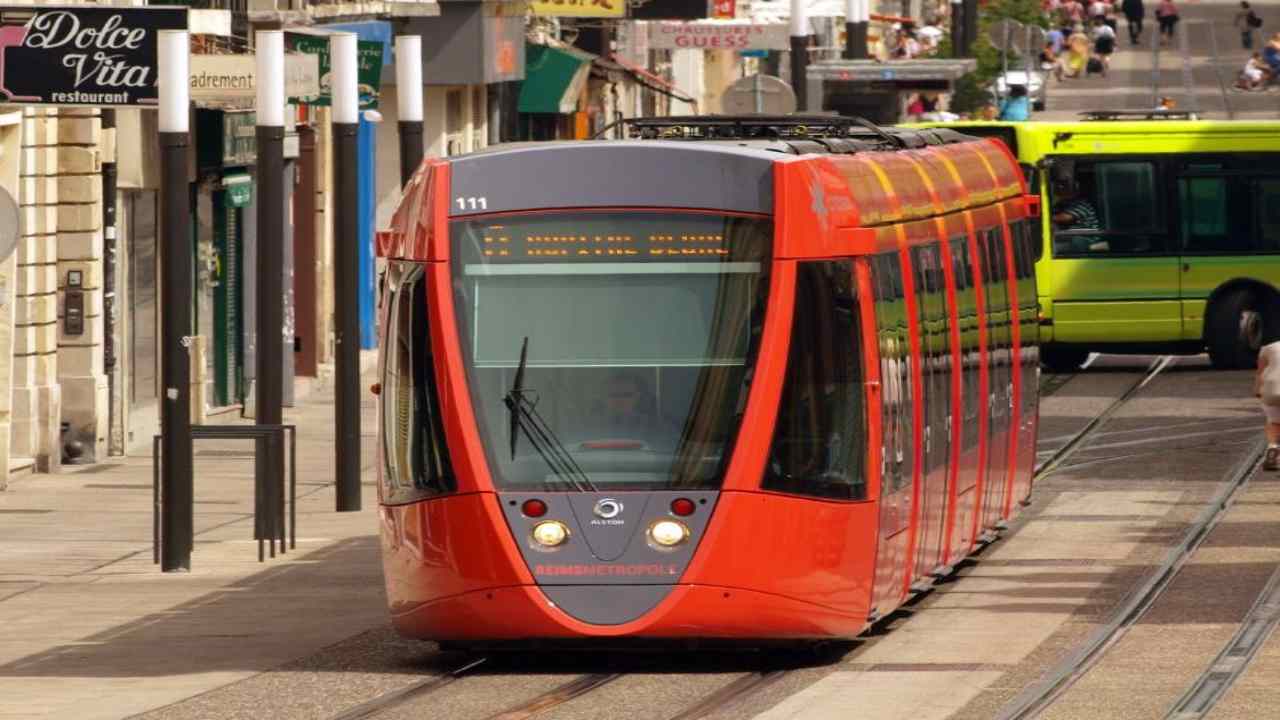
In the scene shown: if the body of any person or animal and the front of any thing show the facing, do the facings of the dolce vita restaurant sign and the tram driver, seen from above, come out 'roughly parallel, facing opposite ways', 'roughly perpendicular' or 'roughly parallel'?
roughly parallel

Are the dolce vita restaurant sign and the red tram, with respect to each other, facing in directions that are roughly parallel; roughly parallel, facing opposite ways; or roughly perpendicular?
roughly parallel

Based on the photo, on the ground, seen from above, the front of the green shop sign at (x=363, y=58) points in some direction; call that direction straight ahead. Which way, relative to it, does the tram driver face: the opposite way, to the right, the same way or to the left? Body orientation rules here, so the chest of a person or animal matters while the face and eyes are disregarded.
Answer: the same way

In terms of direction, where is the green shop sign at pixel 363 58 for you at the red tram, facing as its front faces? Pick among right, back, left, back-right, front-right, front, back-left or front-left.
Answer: back

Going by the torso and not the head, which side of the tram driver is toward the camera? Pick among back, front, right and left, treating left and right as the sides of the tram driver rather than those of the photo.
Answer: front

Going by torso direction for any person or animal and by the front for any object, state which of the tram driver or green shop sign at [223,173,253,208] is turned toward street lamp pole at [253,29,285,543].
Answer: the green shop sign

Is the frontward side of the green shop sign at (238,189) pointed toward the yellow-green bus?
no

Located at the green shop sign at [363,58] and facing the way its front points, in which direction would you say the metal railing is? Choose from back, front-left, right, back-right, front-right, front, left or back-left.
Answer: front

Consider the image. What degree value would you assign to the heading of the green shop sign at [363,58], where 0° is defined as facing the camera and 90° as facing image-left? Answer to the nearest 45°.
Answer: approximately 0°

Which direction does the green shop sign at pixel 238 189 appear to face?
toward the camera

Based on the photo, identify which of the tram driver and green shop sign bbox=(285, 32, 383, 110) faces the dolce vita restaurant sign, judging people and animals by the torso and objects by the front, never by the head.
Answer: the green shop sign

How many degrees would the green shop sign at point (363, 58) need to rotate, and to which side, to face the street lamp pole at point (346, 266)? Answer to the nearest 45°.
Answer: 0° — it already faces it

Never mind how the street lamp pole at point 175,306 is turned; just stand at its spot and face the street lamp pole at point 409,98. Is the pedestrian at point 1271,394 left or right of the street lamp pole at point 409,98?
right
